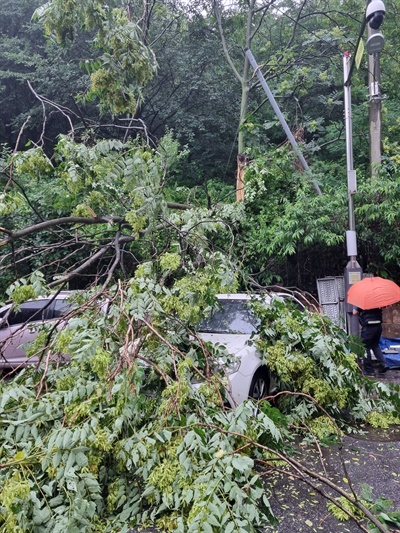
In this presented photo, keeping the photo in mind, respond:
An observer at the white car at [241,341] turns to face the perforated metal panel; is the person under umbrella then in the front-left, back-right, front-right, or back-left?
front-right

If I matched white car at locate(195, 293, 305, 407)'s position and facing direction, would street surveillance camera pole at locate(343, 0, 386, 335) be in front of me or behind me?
behind

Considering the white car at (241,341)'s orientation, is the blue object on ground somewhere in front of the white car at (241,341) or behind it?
behind

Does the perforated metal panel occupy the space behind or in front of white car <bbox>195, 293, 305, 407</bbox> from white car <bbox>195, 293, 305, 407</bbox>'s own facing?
behind
